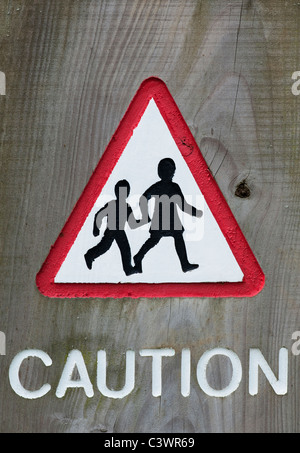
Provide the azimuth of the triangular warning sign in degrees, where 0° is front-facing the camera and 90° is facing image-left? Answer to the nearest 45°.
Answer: approximately 0°
